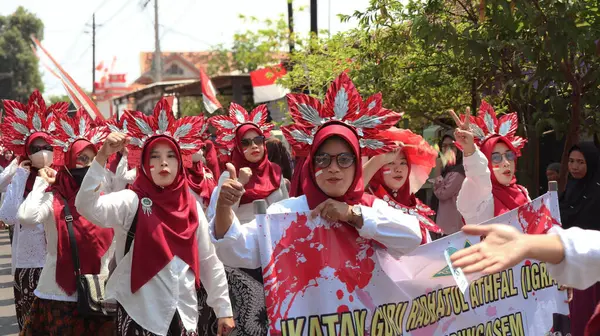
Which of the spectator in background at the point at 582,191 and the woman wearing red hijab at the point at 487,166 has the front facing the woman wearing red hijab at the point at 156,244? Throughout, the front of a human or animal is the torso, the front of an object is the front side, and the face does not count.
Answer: the spectator in background

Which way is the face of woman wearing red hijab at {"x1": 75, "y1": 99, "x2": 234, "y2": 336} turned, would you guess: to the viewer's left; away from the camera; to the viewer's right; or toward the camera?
toward the camera

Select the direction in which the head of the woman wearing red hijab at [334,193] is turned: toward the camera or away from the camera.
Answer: toward the camera

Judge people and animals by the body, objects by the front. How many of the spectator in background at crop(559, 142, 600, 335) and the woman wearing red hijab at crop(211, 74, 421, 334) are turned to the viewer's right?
0

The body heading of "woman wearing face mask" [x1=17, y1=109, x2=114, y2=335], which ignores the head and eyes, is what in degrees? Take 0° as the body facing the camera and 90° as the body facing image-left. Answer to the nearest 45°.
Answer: approximately 315°

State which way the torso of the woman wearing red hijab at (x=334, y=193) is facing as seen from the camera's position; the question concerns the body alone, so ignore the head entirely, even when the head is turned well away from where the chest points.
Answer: toward the camera

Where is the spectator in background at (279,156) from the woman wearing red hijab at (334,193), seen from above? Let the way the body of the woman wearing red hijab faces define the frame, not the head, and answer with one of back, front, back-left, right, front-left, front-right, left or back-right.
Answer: back

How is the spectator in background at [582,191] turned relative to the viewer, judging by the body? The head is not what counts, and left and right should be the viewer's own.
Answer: facing the viewer and to the left of the viewer

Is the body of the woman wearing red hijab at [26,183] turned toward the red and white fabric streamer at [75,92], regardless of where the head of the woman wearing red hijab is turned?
no

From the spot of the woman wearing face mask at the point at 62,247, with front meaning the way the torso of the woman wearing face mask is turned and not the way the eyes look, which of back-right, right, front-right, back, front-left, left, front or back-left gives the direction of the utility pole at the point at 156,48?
back-left

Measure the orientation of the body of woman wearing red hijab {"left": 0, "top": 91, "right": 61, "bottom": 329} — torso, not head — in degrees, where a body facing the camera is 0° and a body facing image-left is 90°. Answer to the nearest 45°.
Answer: approximately 315°

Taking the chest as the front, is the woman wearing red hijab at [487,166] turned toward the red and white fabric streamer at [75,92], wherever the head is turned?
no

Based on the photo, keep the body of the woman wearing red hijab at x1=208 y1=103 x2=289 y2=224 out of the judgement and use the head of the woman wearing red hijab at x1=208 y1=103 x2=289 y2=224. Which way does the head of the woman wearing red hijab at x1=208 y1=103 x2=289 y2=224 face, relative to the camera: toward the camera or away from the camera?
toward the camera

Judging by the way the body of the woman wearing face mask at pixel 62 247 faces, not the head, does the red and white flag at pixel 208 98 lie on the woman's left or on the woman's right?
on the woman's left

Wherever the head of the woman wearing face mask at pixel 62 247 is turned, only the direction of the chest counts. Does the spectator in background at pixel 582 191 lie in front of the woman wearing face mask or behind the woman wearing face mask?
in front

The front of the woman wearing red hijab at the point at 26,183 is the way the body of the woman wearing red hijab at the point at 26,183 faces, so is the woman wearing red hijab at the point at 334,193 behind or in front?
in front

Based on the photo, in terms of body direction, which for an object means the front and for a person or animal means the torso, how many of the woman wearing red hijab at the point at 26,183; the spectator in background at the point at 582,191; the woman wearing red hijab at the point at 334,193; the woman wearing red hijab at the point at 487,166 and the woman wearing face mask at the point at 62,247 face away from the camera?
0

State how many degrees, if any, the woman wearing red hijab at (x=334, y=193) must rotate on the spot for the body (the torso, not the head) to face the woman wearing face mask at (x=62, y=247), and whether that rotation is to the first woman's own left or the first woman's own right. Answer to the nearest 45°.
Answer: approximately 135° to the first woman's own right

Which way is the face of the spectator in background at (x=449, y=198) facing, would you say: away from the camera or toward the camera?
toward the camera

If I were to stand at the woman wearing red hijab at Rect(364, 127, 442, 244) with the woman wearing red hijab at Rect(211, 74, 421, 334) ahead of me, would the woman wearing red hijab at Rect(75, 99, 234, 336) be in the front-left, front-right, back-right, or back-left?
front-right
